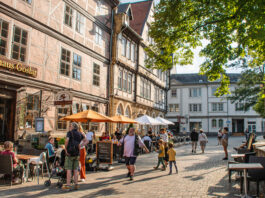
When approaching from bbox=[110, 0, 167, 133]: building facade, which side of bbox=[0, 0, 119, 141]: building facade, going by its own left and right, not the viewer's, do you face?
left

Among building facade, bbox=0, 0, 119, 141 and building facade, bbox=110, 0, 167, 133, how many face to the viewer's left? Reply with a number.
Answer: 0

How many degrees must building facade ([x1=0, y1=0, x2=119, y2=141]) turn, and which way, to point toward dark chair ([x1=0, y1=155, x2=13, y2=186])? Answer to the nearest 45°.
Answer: approximately 45° to its right

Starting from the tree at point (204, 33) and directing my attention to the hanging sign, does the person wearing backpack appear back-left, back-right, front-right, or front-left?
front-left

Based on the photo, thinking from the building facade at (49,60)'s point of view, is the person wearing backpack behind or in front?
in front

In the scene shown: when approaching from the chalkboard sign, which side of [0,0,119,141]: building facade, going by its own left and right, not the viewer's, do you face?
front

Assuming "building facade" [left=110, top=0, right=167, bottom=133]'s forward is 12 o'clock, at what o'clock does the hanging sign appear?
The hanging sign is roughly at 2 o'clock from the building facade.

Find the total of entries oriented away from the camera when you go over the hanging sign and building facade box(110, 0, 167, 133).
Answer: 0

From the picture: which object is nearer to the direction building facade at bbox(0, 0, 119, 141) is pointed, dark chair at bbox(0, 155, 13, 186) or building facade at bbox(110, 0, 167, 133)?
the dark chair

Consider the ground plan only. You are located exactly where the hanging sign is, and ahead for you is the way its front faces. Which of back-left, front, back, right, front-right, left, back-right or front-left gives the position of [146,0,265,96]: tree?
left

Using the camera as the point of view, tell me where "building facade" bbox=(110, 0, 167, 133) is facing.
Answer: facing the viewer and to the right of the viewer

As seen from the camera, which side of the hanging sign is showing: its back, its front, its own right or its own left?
front

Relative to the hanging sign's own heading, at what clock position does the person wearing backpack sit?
The person wearing backpack is roughly at 12 o'clock from the hanging sign.

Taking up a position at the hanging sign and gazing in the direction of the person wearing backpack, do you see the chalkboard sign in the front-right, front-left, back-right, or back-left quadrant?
front-left
